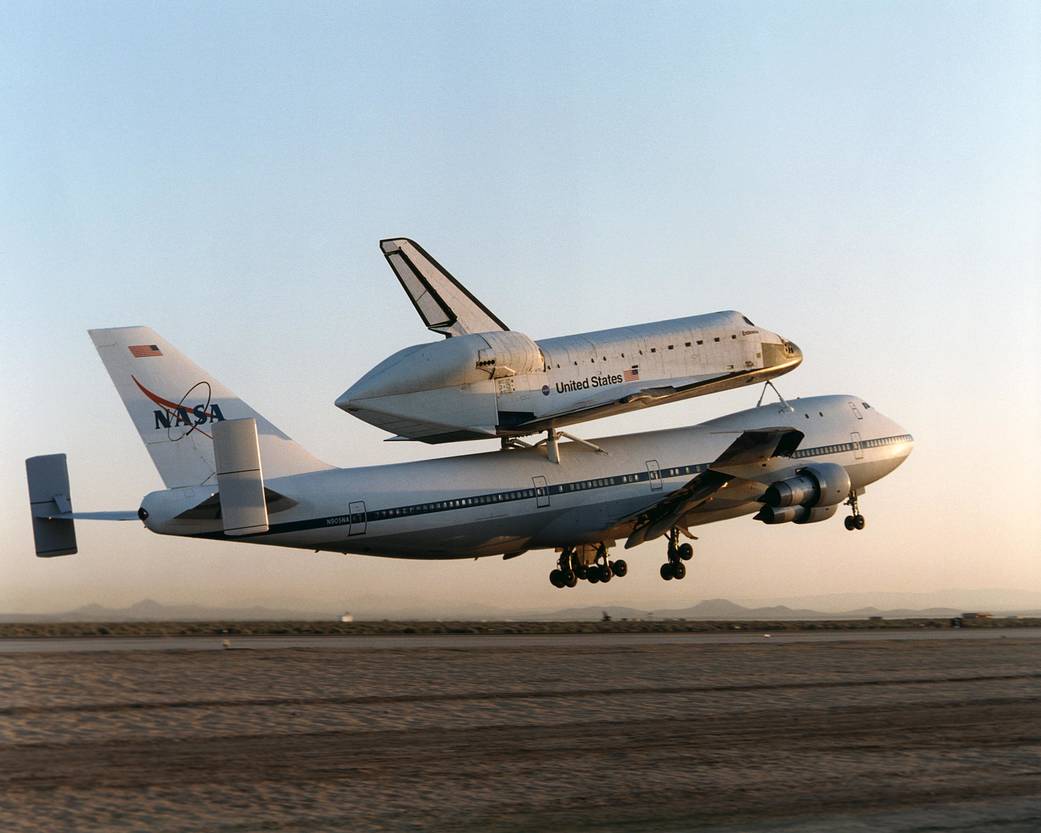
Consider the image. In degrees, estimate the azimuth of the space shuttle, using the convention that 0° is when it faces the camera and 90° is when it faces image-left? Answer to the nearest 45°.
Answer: approximately 225°
